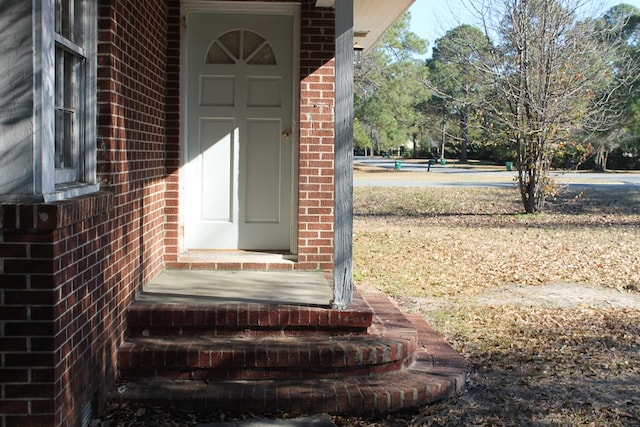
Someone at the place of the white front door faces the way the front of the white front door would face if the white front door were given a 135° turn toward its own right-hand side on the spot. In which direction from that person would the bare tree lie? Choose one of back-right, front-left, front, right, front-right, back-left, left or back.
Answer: right

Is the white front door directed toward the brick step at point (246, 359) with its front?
yes

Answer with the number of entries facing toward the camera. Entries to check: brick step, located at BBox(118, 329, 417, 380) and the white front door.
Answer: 2

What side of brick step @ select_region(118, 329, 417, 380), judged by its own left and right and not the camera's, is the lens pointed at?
front

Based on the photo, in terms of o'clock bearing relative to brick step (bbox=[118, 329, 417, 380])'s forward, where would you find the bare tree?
The bare tree is roughly at 7 o'clock from the brick step.

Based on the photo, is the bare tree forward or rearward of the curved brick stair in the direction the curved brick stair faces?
rearward

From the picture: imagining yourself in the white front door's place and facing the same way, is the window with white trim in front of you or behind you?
in front

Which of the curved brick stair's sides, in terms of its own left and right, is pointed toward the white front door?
back

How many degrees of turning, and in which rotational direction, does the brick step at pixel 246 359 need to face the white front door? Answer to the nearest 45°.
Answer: approximately 180°

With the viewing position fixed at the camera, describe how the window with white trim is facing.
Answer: facing the viewer and to the right of the viewer

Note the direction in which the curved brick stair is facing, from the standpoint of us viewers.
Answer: facing the viewer
